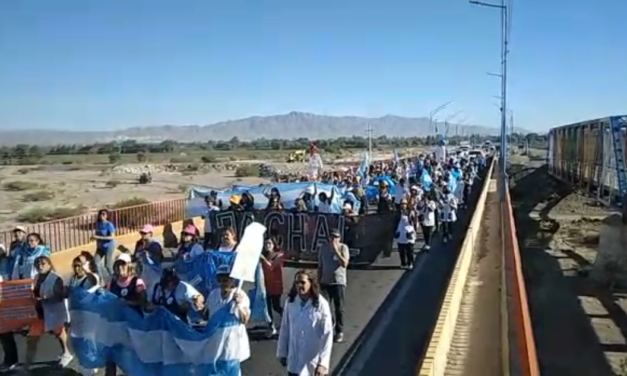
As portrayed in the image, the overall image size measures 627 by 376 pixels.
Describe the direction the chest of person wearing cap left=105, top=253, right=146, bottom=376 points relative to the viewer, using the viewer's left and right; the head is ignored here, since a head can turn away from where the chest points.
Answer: facing the viewer and to the left of the viewer

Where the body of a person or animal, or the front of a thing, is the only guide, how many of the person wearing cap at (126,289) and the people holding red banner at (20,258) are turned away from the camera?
0

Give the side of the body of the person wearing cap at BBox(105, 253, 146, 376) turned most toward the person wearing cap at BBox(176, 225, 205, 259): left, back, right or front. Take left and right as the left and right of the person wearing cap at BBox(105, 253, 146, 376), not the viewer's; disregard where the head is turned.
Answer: back

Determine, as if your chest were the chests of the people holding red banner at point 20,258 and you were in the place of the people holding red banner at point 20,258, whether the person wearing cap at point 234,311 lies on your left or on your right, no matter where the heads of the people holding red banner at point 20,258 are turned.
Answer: on your left

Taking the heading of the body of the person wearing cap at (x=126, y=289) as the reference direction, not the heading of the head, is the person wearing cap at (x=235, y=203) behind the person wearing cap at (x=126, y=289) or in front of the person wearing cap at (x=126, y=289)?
behind

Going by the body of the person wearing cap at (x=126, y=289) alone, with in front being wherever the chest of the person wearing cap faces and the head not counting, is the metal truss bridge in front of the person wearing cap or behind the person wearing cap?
behind

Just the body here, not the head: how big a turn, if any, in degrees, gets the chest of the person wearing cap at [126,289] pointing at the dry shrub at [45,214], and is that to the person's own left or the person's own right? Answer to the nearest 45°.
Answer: approximately 135° to the person's own right

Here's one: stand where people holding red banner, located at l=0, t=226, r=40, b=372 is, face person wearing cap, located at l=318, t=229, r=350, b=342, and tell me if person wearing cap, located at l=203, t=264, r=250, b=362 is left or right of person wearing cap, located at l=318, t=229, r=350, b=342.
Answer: right

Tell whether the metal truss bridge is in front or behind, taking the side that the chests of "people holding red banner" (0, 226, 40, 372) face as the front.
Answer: behind
